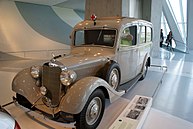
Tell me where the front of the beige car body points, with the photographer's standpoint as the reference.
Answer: facing the viewer and to the left of the viewer
